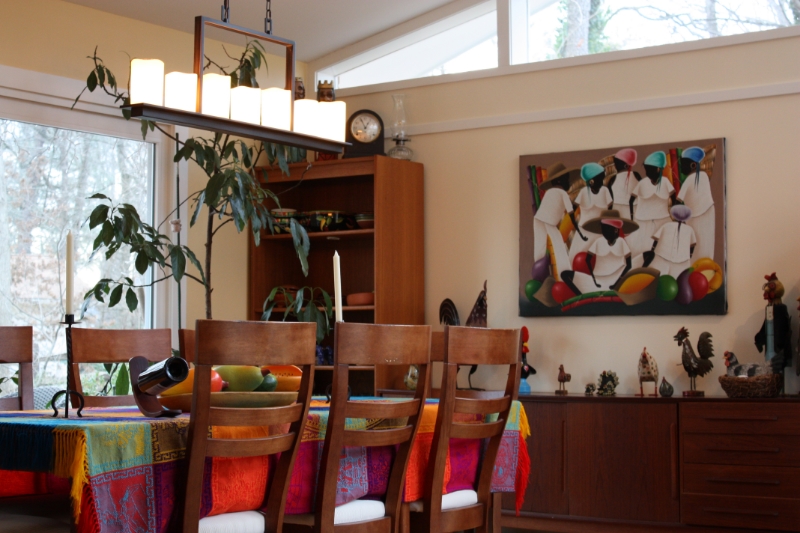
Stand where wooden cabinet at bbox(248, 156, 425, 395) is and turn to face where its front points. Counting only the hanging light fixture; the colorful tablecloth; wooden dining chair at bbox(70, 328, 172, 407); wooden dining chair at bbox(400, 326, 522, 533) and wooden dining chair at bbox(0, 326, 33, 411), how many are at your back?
0

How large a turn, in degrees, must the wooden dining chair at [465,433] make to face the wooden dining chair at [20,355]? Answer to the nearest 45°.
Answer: approximately 45° to its left

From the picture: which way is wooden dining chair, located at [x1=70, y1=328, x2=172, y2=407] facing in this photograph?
toward the camera

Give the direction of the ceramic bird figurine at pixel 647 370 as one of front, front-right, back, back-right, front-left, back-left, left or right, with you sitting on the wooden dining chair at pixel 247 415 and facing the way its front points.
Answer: right

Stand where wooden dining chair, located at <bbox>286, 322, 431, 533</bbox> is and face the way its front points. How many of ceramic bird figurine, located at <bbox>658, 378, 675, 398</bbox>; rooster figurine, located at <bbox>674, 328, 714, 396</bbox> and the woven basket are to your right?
3

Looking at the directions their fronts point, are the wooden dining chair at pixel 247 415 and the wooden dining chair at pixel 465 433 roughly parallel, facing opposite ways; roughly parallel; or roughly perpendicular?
roughly parallel

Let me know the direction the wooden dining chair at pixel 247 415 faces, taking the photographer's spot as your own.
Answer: facing away from the viewer and to the left of the viewer

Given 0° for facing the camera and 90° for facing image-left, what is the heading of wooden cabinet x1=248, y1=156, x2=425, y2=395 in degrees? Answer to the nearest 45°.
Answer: approximately 45°

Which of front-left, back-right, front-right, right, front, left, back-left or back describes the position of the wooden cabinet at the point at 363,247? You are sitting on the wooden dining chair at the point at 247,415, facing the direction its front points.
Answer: front-right

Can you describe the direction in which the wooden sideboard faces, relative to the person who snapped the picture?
facing the viewer

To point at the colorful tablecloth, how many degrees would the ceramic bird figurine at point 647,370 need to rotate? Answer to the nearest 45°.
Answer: approximately 45° to its right

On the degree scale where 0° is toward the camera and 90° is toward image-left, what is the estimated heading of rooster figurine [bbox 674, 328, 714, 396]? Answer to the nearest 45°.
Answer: approximately 90°

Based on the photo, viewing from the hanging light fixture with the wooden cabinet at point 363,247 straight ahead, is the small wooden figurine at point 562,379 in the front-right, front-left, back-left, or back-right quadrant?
front-right

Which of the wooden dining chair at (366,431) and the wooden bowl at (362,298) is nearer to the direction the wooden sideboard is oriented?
the wooden dining chair

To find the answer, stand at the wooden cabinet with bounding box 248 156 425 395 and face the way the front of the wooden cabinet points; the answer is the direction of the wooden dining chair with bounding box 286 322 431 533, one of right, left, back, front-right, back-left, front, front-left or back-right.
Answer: front-left

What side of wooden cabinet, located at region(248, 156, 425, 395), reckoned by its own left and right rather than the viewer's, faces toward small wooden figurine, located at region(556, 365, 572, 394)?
left

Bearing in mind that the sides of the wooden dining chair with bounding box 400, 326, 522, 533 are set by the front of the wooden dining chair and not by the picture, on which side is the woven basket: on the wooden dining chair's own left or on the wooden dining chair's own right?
on the wooden dining chair's own right

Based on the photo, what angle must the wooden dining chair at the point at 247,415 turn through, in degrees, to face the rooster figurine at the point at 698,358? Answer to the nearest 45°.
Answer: approximately 90° to its right

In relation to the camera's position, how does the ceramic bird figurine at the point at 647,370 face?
facing the viewer and to the left of the viewer
